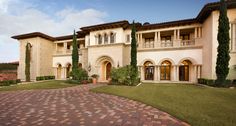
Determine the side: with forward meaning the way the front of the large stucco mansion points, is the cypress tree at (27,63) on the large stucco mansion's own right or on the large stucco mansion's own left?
on the large stucco mansion's own right

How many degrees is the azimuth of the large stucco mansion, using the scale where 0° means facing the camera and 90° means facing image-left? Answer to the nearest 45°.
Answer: approximately 0°
